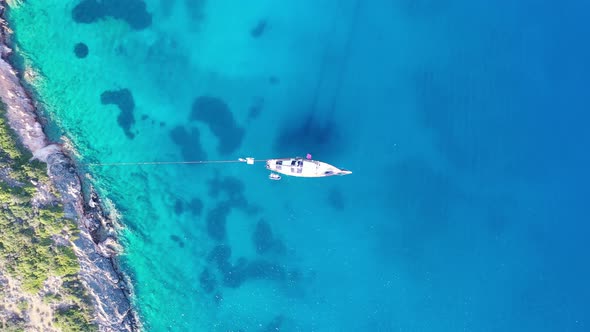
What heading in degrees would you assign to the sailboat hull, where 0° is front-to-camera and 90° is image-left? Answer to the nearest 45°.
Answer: approximately 270°
